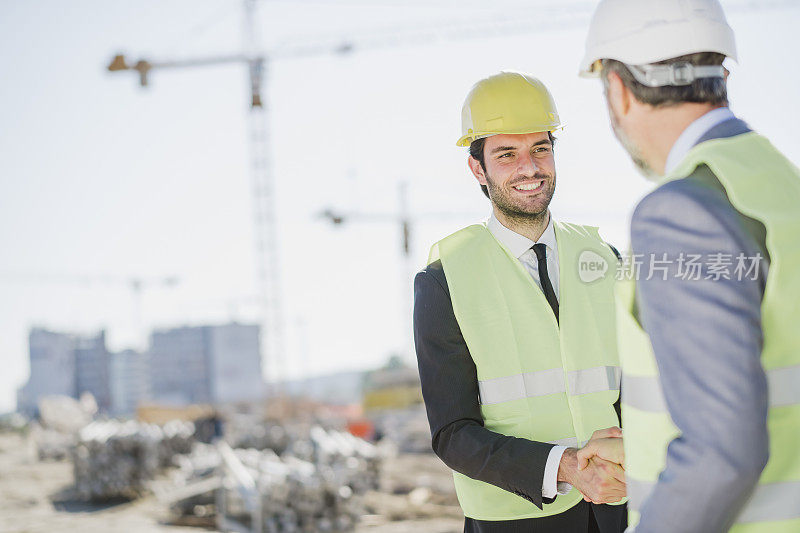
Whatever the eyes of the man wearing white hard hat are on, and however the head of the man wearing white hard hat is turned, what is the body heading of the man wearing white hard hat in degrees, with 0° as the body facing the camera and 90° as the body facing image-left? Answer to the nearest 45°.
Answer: approximately 135°

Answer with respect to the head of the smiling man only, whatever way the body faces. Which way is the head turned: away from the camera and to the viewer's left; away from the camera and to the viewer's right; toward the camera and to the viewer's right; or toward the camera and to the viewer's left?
toward the camera and to the viewer's right

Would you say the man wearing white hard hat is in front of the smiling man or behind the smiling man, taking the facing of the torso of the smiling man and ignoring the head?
in front

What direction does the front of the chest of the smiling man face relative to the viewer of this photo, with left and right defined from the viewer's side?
facing the viewer and to the right of the viewer

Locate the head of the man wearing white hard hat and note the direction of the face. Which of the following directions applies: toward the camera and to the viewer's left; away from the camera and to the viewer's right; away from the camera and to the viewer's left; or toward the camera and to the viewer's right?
away from the camera and to the viewer's left

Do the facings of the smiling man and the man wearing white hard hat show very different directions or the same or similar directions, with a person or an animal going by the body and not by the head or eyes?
very different directions

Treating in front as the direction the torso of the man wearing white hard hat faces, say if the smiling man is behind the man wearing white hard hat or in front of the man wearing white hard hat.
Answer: in front
